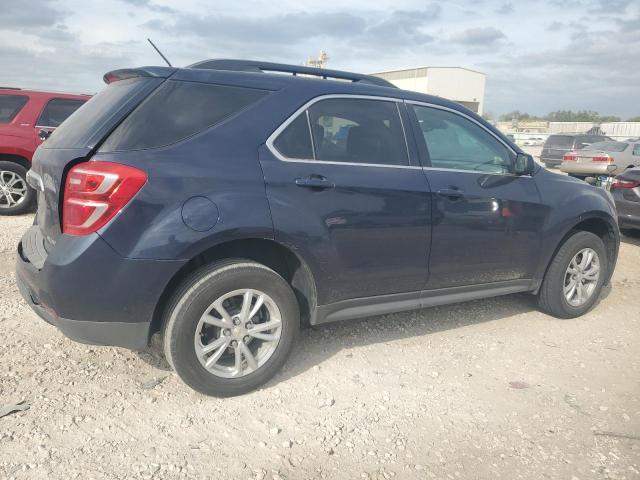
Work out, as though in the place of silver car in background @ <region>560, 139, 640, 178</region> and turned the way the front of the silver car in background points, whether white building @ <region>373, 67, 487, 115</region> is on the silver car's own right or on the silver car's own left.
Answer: on the silver car's own left

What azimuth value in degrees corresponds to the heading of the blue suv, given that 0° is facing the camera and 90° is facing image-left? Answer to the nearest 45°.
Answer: approximately 225°

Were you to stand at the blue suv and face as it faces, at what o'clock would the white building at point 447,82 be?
The white building is roughly at 11 o'clock from the blue suv.

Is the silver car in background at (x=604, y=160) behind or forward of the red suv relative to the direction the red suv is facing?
forward

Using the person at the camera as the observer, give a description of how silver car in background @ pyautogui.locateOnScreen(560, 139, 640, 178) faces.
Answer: facing away from the viewer and to the right of the viewer

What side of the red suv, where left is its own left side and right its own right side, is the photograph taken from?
right

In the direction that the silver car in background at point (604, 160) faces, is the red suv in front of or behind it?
behind
